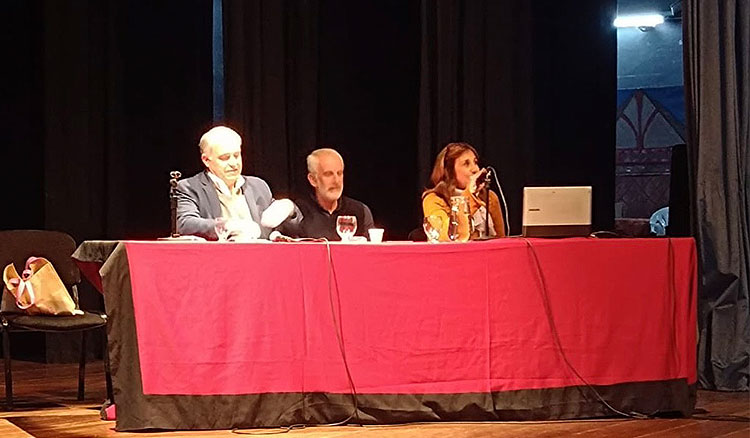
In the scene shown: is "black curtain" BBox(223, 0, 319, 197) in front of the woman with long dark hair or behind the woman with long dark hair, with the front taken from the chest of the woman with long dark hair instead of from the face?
behind

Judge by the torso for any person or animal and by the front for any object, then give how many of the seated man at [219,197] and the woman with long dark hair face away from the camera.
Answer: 0

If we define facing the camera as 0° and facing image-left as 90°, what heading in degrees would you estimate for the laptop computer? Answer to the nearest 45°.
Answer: approximately 180°

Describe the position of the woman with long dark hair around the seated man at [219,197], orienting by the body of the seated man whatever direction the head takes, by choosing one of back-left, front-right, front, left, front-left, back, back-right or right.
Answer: front-left

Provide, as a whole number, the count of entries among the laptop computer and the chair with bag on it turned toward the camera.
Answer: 1

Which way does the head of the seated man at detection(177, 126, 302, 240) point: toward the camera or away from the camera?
toward the camera

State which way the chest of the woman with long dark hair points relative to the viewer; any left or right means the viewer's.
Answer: facing the viewer and to the right of the viewer

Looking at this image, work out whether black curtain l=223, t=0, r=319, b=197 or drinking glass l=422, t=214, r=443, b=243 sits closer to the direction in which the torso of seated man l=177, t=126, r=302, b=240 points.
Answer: the drinking glass

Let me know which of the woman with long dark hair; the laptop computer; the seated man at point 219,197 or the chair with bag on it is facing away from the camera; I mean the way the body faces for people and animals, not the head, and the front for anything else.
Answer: the laptop computer

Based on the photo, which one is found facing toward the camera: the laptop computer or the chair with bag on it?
the chair with bag on it

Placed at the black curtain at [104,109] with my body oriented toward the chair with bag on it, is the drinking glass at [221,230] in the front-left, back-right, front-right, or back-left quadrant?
front-left

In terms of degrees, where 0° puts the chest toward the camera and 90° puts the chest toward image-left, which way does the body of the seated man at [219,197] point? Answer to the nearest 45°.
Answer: approximately 315°

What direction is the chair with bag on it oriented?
toward the camera

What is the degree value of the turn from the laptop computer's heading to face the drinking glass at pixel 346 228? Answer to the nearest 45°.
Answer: approximately 90° to its left

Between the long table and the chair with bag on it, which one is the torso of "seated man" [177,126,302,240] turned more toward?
the long table
